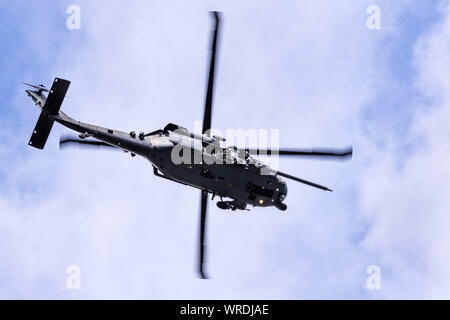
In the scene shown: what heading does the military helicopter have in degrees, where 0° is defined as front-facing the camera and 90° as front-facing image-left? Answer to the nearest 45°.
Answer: approximately 270°
